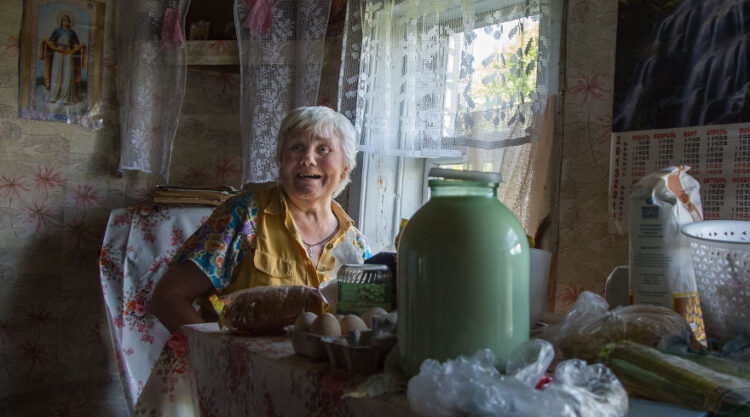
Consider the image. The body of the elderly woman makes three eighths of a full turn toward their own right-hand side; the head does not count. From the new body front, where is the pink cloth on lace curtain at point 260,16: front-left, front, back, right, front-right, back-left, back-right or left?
right

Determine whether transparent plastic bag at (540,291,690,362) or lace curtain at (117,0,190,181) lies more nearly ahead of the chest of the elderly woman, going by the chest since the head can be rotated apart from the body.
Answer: the transparent plastic bag

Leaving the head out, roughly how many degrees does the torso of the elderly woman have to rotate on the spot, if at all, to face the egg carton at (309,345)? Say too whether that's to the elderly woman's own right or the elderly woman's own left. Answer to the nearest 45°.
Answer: approximately 45° to the elderly woman's own right

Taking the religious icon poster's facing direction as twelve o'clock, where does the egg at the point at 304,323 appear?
The egg is roughly at 12 o'clock from the religious icon poster.

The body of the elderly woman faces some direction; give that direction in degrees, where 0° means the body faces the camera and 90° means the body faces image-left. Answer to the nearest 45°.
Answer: approximately 315°

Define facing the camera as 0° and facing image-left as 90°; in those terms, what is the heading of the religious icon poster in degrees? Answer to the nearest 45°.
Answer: approximately 0°
